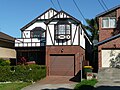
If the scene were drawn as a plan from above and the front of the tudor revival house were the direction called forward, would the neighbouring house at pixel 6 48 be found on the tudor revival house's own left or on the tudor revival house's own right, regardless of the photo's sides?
on the tudor revival house's own right

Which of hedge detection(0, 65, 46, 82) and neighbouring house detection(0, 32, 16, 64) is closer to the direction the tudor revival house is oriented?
the hedge

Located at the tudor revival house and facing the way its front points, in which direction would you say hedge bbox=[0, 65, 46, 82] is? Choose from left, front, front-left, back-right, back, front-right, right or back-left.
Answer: front-right

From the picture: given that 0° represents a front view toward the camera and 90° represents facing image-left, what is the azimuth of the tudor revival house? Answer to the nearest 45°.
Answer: approximately 0°
